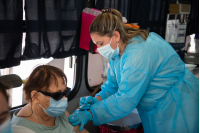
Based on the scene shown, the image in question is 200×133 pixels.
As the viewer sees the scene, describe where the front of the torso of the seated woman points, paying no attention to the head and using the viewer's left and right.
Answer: facing the viewer and to the right of the viewer

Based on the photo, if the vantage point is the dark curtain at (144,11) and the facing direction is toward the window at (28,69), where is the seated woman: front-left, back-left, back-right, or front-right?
front-left

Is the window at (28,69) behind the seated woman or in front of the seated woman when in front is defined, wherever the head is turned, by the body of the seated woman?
behind

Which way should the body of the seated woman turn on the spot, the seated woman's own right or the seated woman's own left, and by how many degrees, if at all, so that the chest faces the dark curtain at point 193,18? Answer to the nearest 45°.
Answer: approximately 90° to the seated woman's own left

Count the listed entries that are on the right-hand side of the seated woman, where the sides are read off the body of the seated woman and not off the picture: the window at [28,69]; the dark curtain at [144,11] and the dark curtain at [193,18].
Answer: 0

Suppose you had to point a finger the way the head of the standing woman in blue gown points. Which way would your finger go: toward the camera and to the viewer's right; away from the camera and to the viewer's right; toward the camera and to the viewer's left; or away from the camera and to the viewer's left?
toward the camera and to the viewer's left

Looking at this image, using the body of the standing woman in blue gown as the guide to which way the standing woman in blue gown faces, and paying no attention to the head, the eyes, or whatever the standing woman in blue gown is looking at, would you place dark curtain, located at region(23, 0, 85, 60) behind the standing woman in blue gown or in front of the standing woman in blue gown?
in front

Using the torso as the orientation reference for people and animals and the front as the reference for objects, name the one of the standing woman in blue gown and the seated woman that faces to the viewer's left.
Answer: the standing woman in blue gown

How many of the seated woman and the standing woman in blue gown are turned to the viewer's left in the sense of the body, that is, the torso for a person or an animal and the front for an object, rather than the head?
1

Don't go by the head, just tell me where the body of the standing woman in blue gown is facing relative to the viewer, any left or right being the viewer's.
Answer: facing to the left of the viewer

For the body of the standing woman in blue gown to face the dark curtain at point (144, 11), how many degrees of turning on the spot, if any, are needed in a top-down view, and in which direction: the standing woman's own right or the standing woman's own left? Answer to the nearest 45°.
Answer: approximately 90° to the standing woman's own right
